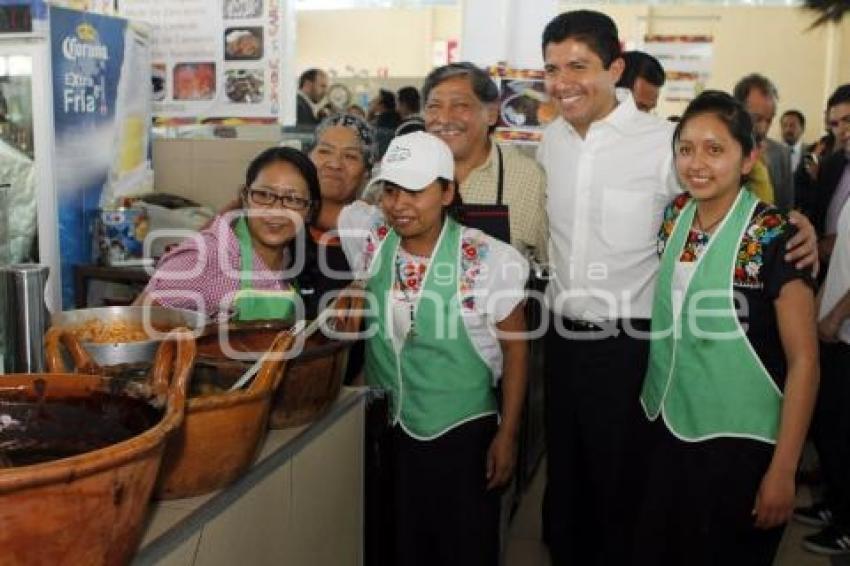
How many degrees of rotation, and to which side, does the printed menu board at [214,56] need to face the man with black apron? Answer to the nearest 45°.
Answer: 0° — it already faces them

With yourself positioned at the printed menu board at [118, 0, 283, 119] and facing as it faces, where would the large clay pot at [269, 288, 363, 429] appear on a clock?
The large clay pot is roughly at 12 o'clock from the printed menu board.

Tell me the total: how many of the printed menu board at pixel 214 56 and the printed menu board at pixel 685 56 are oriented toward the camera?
2

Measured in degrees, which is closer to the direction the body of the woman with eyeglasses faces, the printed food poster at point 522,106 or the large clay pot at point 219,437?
the large clay pot

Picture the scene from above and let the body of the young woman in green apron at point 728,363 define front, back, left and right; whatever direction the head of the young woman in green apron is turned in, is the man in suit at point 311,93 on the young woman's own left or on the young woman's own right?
on the young woman's own right

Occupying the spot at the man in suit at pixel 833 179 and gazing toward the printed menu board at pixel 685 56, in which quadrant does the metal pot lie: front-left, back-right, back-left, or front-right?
back-left
